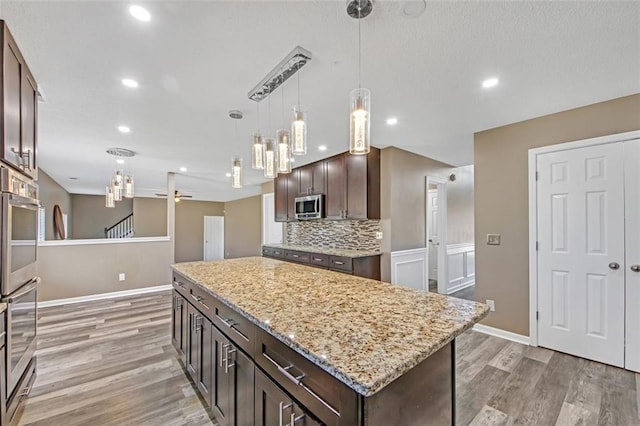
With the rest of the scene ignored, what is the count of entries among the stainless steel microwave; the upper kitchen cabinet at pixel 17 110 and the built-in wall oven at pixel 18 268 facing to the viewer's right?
2

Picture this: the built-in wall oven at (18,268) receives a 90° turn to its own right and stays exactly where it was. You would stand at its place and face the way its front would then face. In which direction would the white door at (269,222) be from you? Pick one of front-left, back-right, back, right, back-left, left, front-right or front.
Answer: back-left

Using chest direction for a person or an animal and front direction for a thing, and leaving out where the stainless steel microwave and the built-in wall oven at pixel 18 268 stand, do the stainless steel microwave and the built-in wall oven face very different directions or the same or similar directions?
very different directions

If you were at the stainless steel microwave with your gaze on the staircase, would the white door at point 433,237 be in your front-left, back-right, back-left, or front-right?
back-right

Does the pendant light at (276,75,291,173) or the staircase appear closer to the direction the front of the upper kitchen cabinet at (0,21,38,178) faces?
the pendant light

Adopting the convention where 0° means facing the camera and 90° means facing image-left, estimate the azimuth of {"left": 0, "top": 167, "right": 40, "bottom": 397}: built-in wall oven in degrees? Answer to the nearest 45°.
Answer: approximately 270°

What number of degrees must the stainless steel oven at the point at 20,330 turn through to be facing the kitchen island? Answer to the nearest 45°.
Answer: approximately 45° to its right

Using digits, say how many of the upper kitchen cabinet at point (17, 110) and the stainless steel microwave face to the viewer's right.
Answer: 1

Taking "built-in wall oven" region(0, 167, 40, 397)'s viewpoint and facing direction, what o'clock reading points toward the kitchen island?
The kitchen island is roughly at 2 o'clock from the built-in wall oven.

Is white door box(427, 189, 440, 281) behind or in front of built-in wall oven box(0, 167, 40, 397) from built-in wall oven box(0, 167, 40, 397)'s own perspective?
in front

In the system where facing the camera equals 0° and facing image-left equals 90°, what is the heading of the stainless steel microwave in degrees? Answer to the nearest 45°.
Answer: approximately 45°

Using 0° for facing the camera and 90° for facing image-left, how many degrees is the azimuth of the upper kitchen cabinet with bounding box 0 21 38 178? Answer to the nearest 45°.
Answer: approximately 270°

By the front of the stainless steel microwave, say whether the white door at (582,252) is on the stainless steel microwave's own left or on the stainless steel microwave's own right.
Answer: on the stainless steel microwave's own left
